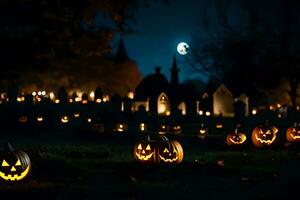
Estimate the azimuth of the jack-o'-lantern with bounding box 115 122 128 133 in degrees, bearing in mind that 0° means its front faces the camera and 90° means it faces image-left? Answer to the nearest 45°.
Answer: approximately 0°

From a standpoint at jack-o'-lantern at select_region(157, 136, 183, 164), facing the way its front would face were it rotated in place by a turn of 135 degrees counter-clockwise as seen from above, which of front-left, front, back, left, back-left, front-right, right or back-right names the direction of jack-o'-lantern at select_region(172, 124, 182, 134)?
left

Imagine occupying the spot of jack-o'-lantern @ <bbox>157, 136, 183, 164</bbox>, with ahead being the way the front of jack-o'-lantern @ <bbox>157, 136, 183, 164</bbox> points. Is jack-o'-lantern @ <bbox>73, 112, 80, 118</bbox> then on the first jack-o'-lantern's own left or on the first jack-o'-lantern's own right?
on the first jack-o'-lantern's own right

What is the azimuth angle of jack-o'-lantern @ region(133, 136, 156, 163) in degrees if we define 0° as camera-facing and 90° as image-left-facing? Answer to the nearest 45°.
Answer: approximately 0°

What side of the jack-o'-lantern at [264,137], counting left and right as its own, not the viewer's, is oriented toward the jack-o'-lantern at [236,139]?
right

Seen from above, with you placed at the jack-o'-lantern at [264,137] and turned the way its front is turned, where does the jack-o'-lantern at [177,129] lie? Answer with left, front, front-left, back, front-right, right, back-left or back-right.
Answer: back-right

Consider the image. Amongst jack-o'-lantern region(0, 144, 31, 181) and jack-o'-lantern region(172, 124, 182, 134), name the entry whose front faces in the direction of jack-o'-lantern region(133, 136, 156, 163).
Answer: jack-o'-lantern region(172, 124, 182, 134)

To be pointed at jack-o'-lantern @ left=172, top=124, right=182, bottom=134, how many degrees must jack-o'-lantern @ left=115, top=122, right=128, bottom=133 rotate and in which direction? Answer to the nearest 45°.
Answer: approximately 90° to its left
